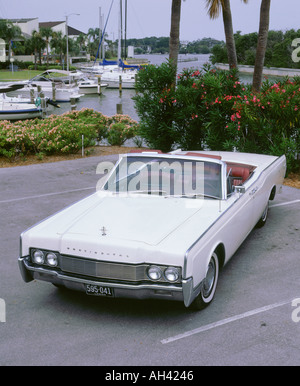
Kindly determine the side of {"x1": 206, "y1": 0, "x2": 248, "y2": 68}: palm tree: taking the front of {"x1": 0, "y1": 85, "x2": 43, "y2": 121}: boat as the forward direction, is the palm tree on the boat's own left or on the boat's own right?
on the boat's own left

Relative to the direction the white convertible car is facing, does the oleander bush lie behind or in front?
behind

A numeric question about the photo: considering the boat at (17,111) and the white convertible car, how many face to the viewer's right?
0

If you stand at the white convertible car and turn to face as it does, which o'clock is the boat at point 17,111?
The boat is roughly at 4 o'clock from the white convertible car.

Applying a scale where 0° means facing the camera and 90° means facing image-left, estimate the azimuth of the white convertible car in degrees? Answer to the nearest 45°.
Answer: approximately 45°

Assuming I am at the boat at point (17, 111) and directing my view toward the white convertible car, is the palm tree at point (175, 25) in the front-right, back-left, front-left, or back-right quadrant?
front-left

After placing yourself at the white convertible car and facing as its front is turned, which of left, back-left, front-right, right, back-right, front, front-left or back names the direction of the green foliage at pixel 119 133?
back-right
